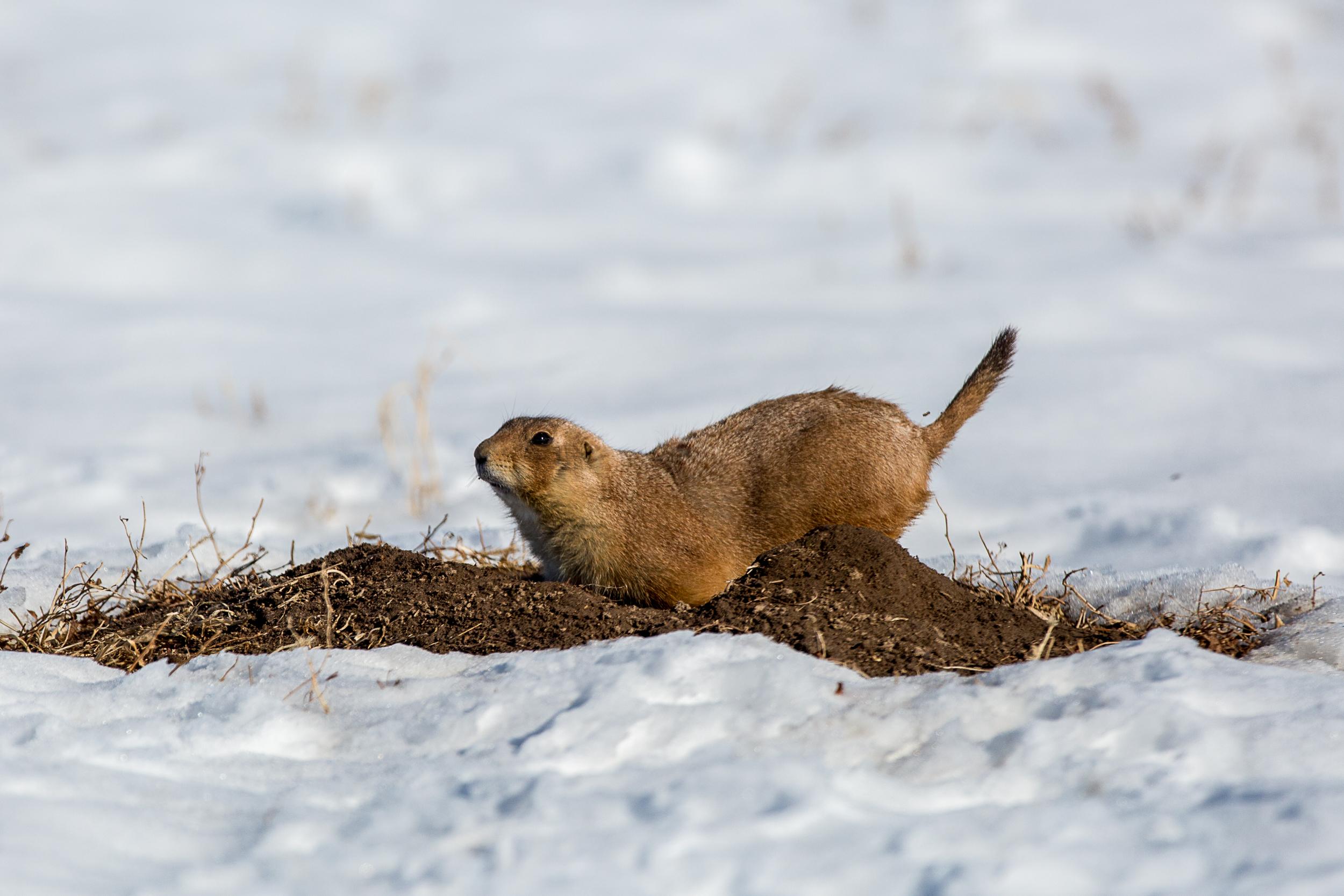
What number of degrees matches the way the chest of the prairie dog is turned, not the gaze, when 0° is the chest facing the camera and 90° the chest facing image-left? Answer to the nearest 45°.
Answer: approximately 90°

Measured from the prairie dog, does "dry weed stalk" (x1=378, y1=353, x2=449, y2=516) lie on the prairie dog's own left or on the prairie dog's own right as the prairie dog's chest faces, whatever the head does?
on the prairie dog's own right
